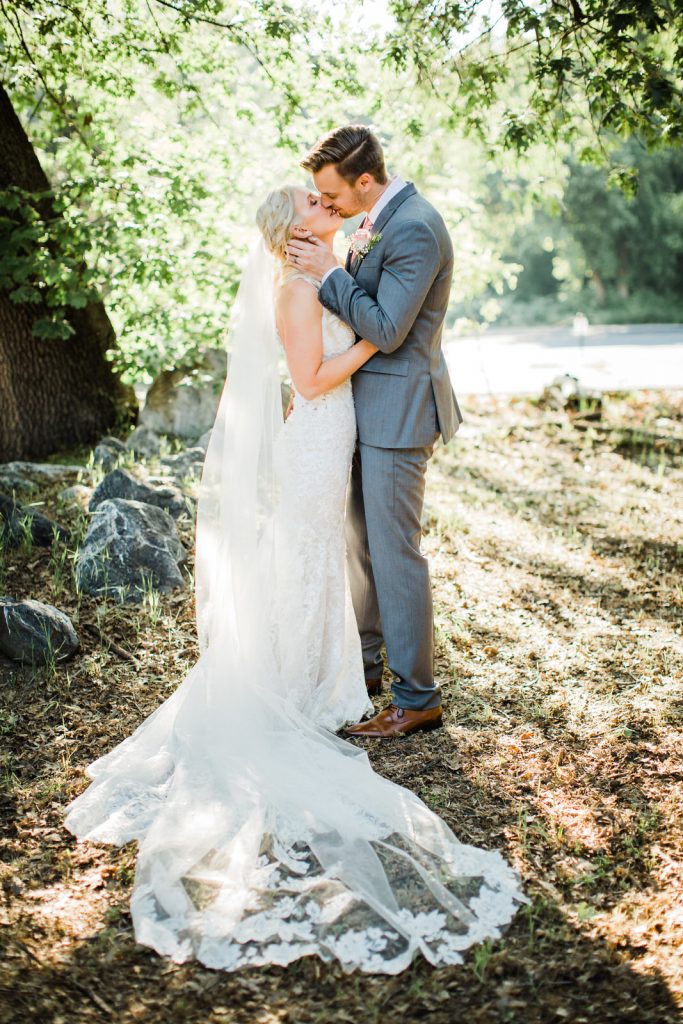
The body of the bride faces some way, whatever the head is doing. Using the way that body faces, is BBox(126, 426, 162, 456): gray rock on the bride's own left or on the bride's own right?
on the bride's own left

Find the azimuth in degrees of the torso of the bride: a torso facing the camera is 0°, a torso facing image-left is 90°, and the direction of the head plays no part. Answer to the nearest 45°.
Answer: approximately 270°

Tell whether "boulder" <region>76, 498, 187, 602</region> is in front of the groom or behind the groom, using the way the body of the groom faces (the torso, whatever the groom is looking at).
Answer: in front

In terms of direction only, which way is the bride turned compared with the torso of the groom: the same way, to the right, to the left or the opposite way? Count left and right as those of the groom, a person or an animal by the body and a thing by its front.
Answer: the opposite way

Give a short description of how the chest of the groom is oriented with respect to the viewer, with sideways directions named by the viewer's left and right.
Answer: facing to the left of the viewer

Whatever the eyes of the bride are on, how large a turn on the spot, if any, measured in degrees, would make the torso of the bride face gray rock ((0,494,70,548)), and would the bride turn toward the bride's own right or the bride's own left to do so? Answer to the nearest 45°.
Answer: approximately 135° to the bride's own left

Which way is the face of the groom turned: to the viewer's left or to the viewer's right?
to the viewer's left

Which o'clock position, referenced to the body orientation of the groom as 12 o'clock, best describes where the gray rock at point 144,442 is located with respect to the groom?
The gray rock is roughly at 2 o'clock from the groom.

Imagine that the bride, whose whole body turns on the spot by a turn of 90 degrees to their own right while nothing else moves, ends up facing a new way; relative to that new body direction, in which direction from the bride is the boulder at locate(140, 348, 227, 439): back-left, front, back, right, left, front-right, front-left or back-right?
back

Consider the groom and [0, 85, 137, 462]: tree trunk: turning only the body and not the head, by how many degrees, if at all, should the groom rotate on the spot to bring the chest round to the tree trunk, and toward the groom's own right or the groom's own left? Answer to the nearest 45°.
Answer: approximately 45° to the groom's own right

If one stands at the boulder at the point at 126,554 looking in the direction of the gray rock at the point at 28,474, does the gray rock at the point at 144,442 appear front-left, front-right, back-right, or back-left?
front-right

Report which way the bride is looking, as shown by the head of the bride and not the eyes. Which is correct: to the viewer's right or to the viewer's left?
to the viewer's right

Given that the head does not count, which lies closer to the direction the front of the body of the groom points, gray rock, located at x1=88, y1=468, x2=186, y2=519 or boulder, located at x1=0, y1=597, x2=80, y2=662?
the boulder
